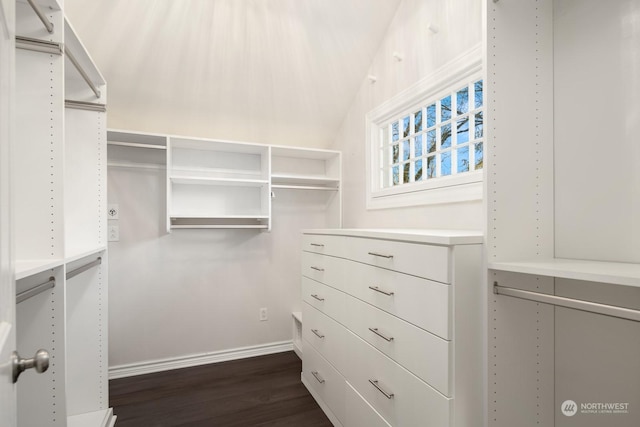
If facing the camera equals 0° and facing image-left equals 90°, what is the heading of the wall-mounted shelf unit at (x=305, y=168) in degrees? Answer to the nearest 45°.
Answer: approximately 0°

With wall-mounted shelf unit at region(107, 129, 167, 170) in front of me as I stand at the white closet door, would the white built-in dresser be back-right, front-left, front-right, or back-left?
front-right

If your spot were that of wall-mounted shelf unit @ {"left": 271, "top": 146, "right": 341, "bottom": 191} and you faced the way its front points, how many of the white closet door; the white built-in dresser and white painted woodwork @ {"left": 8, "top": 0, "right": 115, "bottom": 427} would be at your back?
0

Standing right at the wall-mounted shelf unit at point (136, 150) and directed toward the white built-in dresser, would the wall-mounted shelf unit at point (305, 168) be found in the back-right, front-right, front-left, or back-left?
front-left

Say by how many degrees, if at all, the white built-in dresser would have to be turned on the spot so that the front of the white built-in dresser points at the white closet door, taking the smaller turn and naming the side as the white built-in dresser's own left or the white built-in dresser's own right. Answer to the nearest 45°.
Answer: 0° — it already faces it

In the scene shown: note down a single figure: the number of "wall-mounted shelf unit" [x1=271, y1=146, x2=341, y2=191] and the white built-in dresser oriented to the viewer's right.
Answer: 0

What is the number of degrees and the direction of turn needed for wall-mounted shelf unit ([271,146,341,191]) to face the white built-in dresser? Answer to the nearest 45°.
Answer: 0° — it already faces it

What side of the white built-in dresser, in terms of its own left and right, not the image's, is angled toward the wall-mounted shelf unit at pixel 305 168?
right

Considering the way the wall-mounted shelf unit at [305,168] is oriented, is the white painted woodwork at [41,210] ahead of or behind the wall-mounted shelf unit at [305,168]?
ahead

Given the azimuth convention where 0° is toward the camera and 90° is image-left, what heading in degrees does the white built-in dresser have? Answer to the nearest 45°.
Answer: approximately 45°

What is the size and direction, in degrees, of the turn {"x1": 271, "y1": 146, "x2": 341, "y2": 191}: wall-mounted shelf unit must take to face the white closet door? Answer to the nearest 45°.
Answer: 0° — it already faces it
